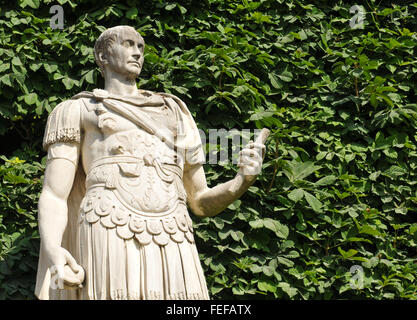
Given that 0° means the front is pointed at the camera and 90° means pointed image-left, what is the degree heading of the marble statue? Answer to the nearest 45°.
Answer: approximately 315°
